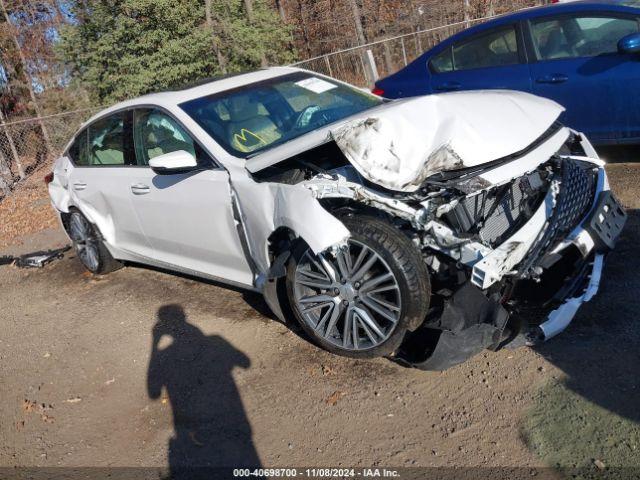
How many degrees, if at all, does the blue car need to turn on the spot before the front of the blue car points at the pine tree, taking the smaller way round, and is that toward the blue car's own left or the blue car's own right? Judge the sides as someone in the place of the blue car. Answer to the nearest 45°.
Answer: approximately 135° to the blue car's own left

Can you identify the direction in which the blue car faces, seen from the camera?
facing to the right of the viewer

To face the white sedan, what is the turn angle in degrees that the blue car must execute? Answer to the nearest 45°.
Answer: approximately 90° to its right

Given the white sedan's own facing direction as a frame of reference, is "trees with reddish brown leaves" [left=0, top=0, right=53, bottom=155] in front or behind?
behind

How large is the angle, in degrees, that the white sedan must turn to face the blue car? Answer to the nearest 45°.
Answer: approximately 90° to its left

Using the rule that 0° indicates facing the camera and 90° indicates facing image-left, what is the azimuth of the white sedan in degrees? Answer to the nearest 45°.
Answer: approximately 315°

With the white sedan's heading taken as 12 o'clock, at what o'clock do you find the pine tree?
The pine tree is roughly at 7 o'clock from the white sedan.

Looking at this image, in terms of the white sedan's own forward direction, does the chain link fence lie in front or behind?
behind
